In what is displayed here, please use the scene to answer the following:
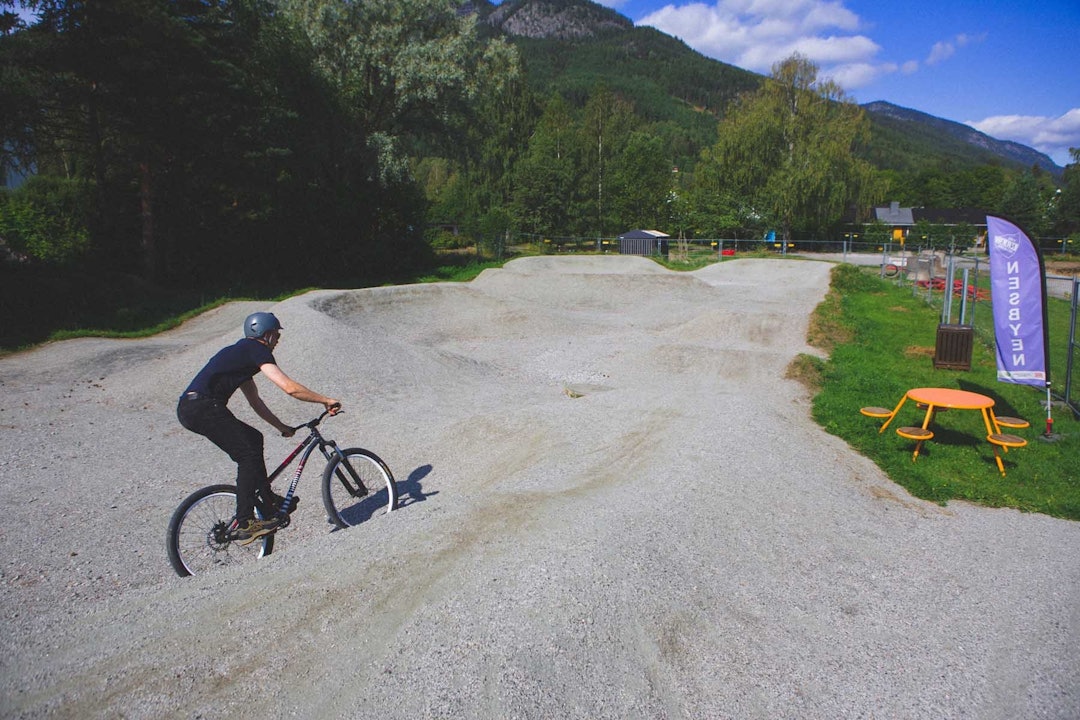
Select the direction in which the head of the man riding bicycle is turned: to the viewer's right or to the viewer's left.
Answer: to the viewer's right

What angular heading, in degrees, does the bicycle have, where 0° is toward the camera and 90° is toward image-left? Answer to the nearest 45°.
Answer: approximately 225°

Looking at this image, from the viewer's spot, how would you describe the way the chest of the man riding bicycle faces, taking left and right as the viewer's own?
facing away from the viewer and to the right of the viewer

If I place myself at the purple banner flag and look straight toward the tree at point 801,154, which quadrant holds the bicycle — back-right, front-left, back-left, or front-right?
back-left

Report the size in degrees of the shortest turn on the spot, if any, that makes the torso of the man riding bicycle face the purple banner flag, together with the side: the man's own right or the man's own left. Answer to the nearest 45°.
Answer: approximately 45° to the man's own right

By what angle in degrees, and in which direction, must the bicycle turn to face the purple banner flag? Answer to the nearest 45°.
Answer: approximately 45° to its right
